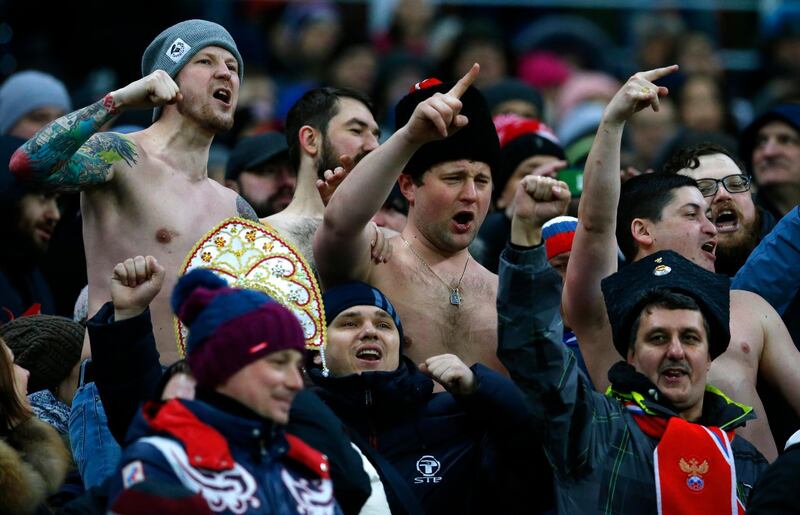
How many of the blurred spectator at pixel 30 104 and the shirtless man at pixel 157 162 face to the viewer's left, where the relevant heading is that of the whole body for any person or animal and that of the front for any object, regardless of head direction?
0

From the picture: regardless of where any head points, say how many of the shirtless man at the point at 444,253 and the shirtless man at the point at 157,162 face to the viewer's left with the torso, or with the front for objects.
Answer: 0

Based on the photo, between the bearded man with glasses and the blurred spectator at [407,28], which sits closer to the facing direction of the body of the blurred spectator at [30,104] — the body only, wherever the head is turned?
the bearded man with glasses

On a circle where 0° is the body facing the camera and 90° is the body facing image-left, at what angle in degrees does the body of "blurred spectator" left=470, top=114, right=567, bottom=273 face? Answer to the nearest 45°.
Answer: approximately 315°

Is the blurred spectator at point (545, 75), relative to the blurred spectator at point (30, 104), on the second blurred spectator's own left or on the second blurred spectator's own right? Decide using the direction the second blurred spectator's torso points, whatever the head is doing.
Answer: on the second blurred spectator's own left

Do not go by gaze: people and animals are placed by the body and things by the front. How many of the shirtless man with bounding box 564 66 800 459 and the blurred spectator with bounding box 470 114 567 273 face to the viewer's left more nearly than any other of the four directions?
0
